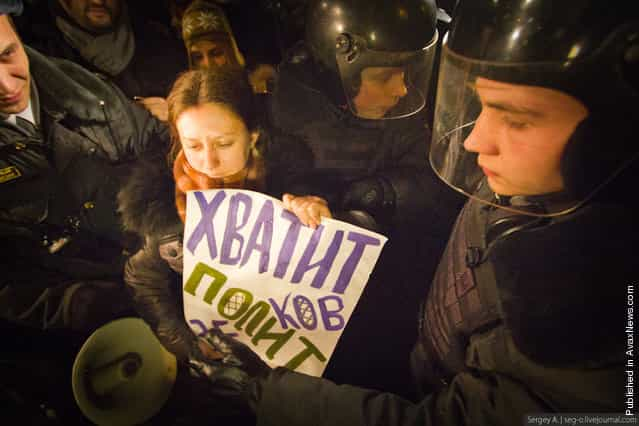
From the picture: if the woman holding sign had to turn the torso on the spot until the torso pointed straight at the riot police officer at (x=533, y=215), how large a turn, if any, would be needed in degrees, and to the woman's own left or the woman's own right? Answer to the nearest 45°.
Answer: approximately 45° to the woman's own left

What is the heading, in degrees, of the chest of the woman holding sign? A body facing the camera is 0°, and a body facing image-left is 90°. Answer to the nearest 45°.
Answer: approximately 0°

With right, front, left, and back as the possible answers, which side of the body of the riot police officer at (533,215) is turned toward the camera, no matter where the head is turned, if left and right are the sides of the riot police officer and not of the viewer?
left

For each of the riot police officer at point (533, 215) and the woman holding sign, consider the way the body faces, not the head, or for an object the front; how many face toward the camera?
1
